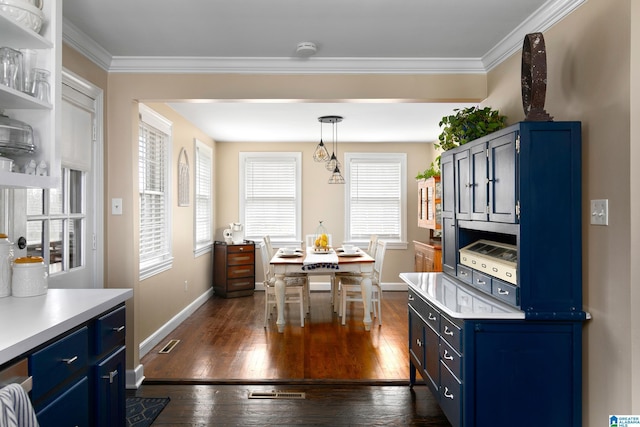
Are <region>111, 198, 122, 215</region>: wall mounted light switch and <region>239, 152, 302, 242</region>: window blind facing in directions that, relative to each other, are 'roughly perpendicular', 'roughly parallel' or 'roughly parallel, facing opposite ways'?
roughly parallel

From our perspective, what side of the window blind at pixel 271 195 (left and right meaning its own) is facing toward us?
front

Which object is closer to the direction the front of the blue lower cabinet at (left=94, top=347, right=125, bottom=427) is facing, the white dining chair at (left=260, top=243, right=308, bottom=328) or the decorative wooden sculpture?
the decorative wooden sculpture

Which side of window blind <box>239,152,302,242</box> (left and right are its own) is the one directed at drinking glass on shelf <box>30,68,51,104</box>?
front

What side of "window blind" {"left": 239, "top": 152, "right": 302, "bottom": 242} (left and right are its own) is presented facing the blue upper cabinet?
front

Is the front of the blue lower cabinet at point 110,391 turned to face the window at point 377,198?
no

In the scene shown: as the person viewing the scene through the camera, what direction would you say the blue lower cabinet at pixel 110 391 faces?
facing the viewer and to the right of the viewer

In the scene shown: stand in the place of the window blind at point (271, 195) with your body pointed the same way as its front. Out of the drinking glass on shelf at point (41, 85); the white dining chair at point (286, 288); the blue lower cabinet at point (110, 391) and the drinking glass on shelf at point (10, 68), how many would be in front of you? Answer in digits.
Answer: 4

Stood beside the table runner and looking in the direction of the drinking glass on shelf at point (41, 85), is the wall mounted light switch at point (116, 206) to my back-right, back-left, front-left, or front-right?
front-right

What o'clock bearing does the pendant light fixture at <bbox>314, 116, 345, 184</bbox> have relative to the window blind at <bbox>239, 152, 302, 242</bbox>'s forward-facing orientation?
The pendant light fixture is roughly at 11 o'clock from the window blind.

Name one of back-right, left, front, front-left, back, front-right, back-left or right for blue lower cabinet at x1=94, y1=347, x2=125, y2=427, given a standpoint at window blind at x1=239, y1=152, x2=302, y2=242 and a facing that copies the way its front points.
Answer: front

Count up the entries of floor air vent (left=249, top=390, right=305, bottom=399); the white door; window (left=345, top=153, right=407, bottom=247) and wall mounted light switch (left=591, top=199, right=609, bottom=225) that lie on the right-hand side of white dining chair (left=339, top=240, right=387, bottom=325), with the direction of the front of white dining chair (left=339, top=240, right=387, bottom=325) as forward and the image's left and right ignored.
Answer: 1

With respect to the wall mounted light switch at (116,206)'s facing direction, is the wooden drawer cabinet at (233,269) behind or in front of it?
behind
